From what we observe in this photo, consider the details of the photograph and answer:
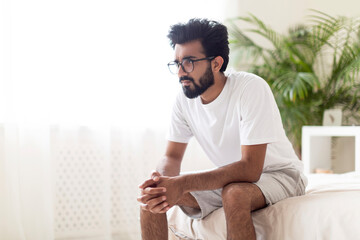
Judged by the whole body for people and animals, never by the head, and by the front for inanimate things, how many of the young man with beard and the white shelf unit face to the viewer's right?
0

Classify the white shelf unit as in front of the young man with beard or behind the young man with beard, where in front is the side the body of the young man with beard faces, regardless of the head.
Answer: behind

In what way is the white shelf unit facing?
toward the camera

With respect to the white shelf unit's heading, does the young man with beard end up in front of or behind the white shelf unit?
in front

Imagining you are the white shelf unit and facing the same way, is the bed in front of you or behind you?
in front

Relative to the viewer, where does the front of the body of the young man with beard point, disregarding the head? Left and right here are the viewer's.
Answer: facing the viewer and to the left of the viewer

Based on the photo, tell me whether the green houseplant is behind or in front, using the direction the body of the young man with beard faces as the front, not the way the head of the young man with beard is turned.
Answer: behind
